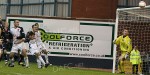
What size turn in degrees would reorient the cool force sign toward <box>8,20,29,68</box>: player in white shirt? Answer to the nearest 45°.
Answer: approximately 45° to its right

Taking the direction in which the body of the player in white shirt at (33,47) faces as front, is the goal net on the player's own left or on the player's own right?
on the player's own left

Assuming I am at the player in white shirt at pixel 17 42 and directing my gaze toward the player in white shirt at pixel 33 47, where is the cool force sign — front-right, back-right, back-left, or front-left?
front-left

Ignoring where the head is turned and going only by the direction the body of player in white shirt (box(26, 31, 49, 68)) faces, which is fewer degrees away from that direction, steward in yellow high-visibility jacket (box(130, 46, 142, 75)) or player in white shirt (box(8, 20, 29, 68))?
the steward in yellow high-visibility jacket

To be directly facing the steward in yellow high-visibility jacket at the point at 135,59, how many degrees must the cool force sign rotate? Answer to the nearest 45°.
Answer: approximately 45° to its left

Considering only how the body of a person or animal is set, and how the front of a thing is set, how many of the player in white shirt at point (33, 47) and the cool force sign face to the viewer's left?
0

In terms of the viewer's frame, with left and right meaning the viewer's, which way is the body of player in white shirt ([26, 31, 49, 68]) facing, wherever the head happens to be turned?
facing the viewer and to the right of the viewer

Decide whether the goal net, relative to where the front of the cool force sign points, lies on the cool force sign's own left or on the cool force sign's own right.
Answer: on the cool force sign's own left

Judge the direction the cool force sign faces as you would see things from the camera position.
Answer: facing the viewer

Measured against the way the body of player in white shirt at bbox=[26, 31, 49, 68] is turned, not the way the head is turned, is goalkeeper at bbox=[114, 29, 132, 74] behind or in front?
in front
